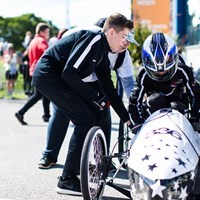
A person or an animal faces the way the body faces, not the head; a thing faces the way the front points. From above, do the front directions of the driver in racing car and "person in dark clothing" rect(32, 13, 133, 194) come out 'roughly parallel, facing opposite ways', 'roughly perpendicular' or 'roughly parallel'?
roughly perpendicular

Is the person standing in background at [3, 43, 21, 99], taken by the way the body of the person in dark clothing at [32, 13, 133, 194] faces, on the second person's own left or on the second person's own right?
on the second person's own left

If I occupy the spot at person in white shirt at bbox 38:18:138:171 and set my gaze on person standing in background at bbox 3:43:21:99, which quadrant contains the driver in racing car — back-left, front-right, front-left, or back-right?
back-right

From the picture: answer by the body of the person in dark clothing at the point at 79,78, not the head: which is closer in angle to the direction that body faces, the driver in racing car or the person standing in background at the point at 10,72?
the driver in racing car

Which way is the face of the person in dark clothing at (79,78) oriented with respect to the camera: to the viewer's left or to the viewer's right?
to the viewer's right

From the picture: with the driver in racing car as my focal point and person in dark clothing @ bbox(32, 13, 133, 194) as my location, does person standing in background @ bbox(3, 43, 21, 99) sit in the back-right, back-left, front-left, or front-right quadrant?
back-left

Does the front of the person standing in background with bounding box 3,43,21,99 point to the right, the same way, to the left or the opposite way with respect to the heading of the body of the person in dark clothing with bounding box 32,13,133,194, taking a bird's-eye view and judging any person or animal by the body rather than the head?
to the right

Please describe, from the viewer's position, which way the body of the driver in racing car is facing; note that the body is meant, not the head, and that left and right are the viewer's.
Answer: facing the viewer

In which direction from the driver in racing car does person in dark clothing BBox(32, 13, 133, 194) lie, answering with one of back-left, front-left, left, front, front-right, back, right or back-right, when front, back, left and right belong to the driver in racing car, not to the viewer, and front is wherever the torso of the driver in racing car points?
right

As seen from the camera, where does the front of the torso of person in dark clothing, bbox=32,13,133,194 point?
to the viewer's right

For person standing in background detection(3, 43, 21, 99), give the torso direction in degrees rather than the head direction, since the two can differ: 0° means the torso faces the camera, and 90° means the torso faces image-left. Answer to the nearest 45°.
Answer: approximately 0°

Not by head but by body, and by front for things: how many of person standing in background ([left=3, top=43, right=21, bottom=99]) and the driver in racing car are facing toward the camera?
2

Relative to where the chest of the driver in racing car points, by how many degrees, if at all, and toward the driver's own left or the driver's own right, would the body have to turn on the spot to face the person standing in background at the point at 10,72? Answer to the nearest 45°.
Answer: approximately 135° to the driver's own right
